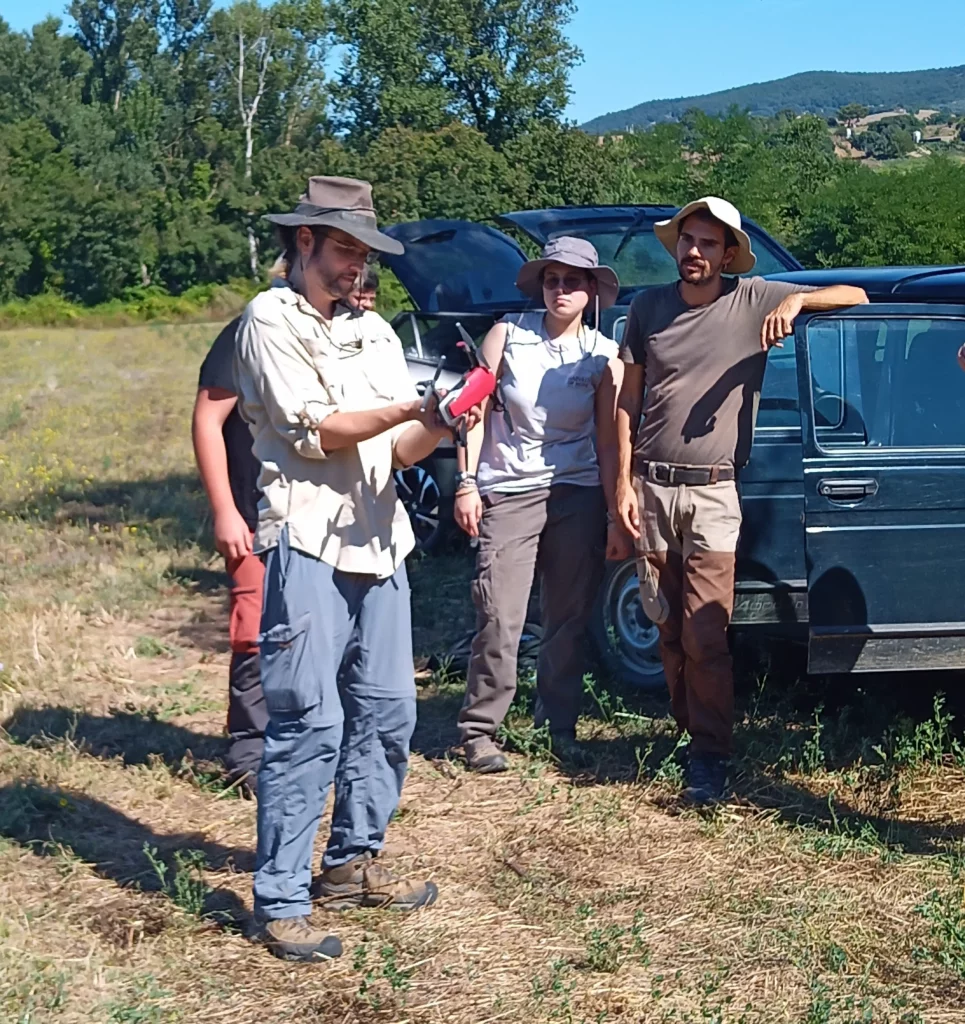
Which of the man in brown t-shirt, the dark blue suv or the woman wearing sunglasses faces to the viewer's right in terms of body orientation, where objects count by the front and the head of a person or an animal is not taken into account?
the dark blue suv

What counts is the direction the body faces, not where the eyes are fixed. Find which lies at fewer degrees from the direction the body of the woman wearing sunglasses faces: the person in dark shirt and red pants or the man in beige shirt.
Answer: the man in beige shirt

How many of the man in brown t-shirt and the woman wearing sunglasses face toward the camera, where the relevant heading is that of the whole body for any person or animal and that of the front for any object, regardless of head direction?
2

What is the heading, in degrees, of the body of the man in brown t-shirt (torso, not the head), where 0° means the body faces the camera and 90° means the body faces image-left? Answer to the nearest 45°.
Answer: approximately 0°

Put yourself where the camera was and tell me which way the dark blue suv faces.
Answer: facing to the right of the viewer

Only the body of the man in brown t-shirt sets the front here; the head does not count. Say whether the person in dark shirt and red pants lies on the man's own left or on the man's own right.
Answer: on the man's own right

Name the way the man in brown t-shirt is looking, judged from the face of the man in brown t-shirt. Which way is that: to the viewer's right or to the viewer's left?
to the viewer's left

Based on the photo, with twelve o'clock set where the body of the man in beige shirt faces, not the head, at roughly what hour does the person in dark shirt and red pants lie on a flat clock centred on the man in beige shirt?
The person in dark shirt and red pants is roughly at 7 o'clock from the man in beige shirt.

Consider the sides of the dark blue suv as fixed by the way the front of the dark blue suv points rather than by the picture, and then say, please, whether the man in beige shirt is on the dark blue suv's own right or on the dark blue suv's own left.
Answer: on the dark blue suv's own right
